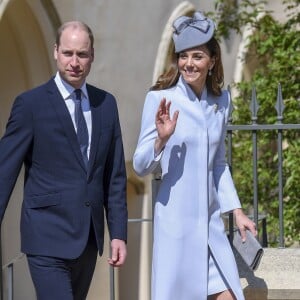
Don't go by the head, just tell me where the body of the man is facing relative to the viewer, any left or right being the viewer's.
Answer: facing the viewer and to the right of the viewer

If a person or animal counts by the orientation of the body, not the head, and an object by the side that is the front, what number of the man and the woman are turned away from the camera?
0

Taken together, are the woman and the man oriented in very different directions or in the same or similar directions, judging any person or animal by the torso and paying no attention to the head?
same or similar directions

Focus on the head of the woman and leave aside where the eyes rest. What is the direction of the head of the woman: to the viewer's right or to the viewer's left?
to the viewer's left

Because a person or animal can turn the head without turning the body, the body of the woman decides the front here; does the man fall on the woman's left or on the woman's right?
on the woman's right

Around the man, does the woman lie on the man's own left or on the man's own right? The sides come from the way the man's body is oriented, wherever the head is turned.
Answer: on the man's own left

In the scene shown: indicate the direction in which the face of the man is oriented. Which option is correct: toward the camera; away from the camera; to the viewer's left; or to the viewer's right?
toward the camera
